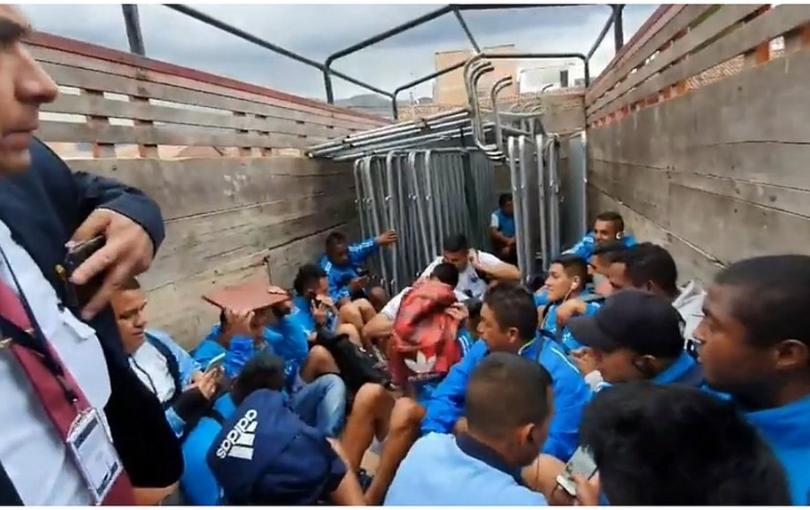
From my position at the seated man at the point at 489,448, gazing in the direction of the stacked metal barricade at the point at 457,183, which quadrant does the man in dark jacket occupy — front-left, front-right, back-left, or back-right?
back-left

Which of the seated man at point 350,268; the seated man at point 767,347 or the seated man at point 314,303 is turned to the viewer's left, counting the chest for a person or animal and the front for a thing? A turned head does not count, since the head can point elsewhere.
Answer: the seated man at point 767,347

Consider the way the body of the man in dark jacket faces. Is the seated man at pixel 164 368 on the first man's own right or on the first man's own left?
on the first man's own left

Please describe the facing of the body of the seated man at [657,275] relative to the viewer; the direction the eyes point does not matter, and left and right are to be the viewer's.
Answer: facing to the left of the viewer

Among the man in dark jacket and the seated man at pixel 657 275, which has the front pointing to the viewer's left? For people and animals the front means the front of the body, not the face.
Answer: the seated man

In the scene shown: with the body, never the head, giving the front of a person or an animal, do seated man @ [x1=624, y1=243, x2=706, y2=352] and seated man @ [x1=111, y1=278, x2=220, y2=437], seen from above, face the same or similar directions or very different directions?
very different directions

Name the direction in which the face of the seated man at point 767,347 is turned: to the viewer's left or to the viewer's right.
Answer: to the viewer's left

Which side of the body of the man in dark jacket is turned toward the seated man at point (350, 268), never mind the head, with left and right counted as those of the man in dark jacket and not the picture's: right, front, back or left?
left

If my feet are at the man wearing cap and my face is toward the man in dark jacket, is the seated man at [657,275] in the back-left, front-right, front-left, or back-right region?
back-right

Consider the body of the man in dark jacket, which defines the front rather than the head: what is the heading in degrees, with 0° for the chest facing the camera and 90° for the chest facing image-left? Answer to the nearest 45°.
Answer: approximately 315°

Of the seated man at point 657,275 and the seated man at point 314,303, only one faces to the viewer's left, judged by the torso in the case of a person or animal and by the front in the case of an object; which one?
the seated man at point 657,275

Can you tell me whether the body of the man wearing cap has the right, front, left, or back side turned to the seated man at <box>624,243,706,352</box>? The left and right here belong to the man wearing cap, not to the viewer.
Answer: right
